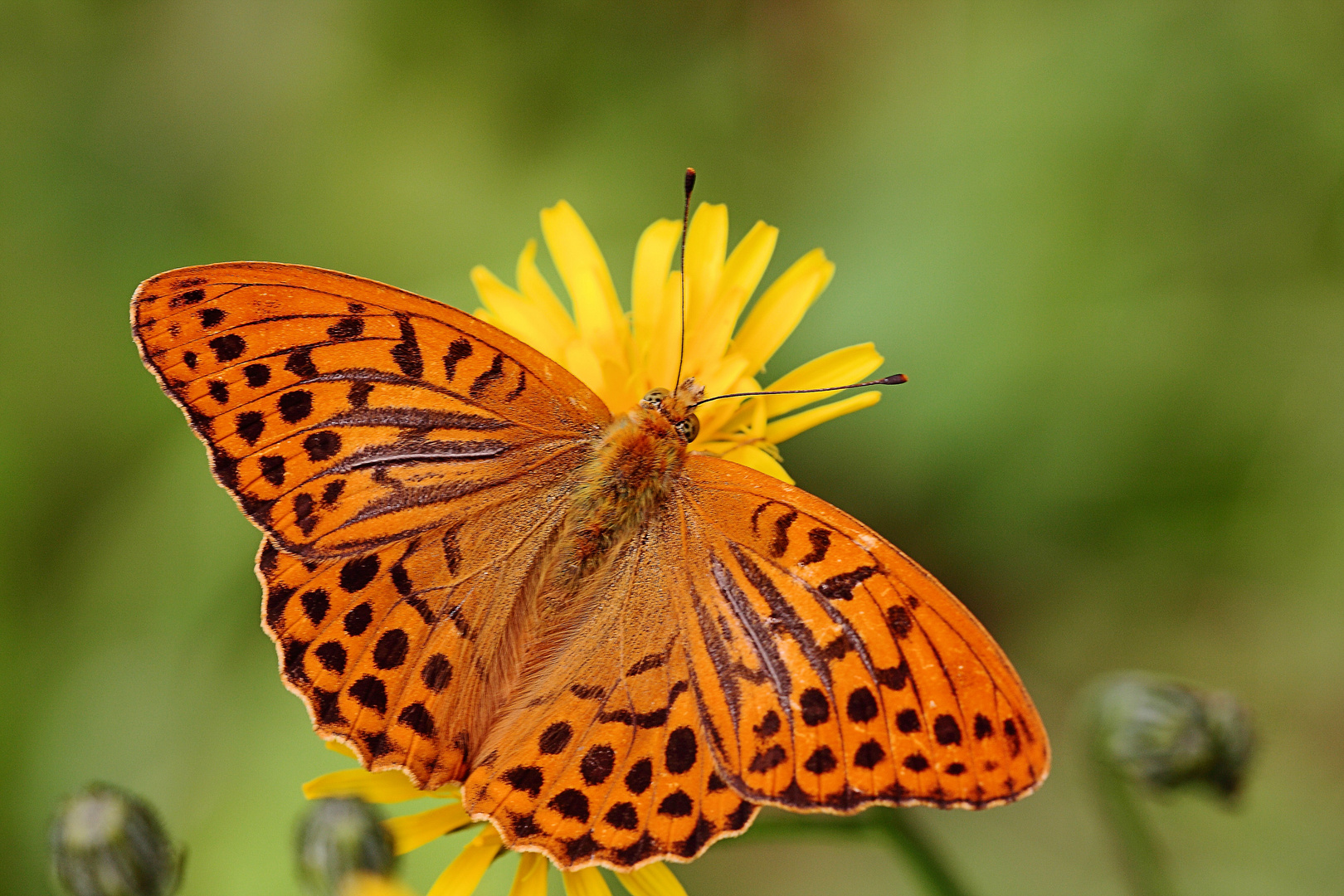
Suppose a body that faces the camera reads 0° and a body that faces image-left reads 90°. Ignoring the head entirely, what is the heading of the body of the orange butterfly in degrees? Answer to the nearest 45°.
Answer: approximately 225°

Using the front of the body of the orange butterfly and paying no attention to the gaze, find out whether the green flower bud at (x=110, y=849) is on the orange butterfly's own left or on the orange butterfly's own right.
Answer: on the orange butterfly's own left
